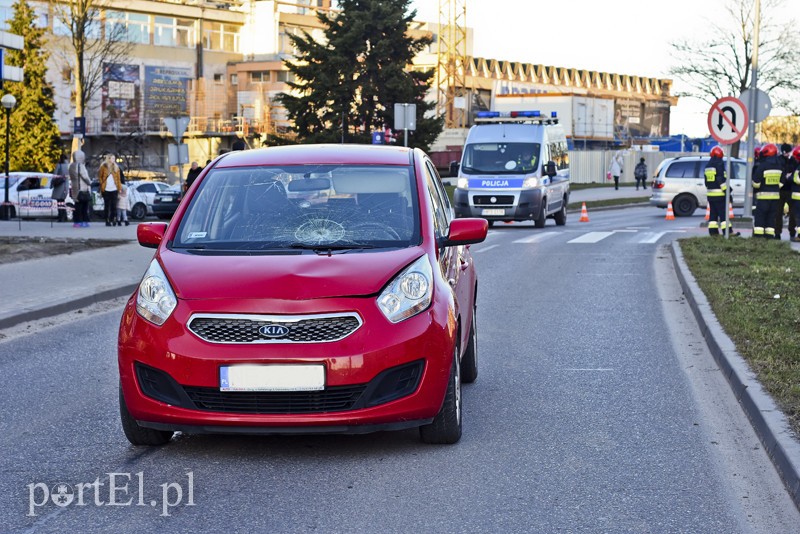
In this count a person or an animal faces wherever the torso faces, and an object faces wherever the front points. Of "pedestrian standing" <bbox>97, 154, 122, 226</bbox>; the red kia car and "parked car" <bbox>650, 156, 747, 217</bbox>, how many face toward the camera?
2

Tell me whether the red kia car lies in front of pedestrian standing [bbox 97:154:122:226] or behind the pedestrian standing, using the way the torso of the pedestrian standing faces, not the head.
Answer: in front

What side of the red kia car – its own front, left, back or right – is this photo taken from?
front

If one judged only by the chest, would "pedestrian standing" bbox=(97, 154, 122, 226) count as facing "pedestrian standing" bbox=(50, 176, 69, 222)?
no

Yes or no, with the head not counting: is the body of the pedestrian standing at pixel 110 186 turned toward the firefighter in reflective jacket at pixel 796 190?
no

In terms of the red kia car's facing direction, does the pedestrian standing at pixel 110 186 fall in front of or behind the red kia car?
behind

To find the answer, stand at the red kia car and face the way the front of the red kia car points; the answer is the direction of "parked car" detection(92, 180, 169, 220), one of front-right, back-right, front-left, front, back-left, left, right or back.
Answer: back

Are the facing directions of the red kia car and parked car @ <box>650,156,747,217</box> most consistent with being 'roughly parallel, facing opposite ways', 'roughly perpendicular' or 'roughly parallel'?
roughly perpendicular

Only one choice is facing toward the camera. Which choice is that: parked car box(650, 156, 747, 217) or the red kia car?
the red kia car

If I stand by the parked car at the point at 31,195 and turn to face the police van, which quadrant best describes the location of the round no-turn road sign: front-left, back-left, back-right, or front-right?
front-right

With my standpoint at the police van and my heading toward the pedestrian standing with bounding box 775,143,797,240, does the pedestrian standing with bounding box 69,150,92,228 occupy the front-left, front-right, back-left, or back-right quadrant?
back-right

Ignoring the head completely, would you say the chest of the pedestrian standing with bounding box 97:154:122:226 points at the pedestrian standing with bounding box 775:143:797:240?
no
